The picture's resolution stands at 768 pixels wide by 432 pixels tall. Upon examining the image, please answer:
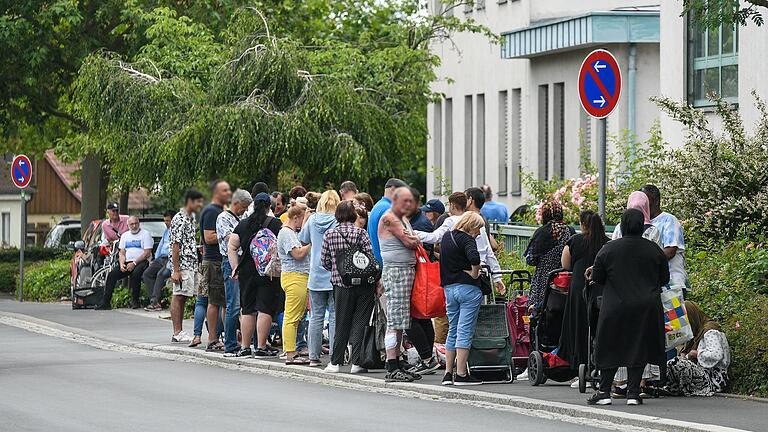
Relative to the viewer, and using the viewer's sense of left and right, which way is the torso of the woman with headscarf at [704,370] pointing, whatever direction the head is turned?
facing to the left of the viewer

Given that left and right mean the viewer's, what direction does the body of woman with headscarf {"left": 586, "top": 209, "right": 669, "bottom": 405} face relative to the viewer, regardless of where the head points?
facing away from the viewer

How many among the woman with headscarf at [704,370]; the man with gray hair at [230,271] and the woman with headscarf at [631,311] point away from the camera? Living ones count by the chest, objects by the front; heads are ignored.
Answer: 1

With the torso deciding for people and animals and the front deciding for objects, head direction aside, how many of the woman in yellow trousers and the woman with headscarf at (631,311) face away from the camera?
1

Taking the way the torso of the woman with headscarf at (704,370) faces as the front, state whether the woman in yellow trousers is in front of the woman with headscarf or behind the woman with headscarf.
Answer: in front

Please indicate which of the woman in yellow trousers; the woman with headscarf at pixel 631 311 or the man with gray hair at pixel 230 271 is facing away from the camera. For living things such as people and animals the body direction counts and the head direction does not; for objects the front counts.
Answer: the woman with headscarf

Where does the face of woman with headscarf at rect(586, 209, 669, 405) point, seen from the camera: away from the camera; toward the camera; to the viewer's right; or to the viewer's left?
away from the camera

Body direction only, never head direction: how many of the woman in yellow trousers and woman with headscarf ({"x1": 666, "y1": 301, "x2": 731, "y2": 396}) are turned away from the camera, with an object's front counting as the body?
0
